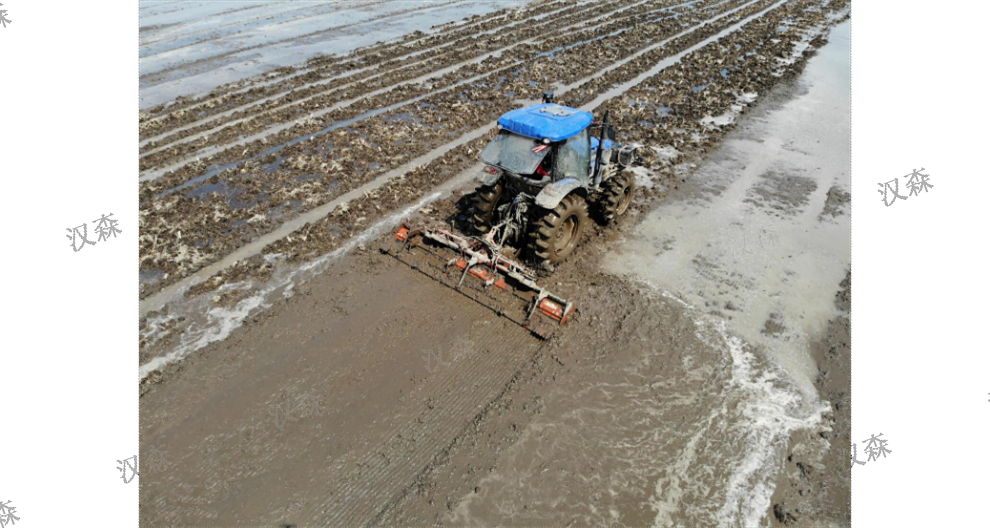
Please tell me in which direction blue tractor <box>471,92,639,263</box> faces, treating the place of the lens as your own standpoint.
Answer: facing away from the viewer and to the right of the viewer

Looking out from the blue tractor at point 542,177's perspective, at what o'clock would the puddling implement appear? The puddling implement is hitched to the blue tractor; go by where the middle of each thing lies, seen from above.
The puddling implement is roughly at 6 o'clock from the blue tractor.
